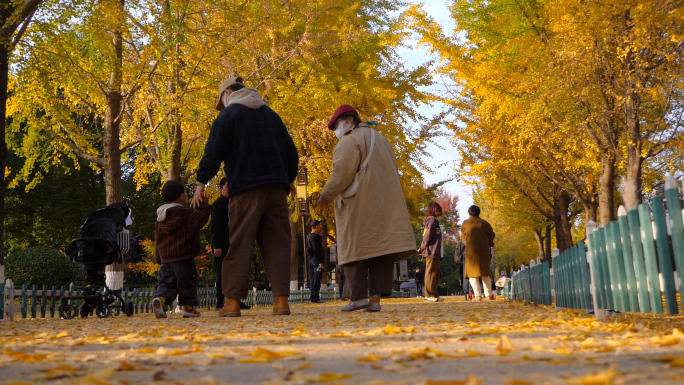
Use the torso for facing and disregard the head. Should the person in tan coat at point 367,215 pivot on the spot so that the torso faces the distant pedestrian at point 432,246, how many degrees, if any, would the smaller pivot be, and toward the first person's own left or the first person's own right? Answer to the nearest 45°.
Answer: approximately 45° to the first person's own right

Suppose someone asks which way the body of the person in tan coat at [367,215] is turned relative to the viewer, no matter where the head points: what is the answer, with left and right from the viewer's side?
facing away from the viewer and to the left of the viewer

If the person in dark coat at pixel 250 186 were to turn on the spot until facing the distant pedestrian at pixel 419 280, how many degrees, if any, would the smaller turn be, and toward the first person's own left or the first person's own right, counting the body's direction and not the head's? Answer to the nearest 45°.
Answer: approximately 45° to the first person's own right

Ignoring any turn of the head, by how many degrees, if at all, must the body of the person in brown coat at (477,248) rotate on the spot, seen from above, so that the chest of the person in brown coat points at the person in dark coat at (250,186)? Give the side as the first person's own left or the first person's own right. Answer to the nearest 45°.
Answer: approximately 180°

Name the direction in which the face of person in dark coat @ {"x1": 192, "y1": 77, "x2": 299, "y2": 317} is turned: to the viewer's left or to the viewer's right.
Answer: to the viewer's left

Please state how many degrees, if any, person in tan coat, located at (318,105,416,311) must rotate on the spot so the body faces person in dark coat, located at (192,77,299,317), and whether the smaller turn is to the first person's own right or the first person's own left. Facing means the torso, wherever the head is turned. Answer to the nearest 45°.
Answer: approximately 90° to the first person's own left

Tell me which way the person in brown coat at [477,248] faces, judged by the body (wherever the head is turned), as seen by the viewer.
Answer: away from the camera

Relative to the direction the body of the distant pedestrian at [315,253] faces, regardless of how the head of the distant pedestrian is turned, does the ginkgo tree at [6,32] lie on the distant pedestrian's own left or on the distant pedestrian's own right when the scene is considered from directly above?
on the distant pedestrian's own right

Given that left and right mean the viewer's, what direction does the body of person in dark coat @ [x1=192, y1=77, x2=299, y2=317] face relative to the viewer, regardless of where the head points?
facing away from the viewer and to the left of the viewer
